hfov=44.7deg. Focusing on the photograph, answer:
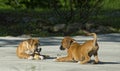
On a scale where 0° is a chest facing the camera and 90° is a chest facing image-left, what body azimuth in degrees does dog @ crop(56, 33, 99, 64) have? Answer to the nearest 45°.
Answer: approximately 90°
